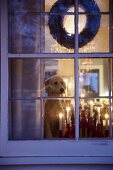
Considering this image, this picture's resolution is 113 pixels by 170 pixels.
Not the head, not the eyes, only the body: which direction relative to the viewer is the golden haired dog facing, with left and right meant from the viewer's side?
facing the viewer and to the right of the viewer
